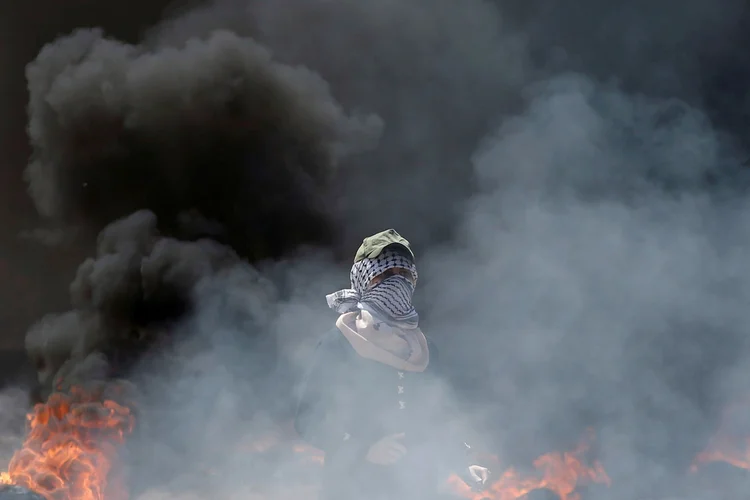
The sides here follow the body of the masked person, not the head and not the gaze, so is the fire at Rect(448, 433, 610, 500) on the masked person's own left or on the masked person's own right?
on the masked person's own left

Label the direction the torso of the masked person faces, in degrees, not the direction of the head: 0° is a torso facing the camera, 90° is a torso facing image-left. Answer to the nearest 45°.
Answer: approximately 315°
